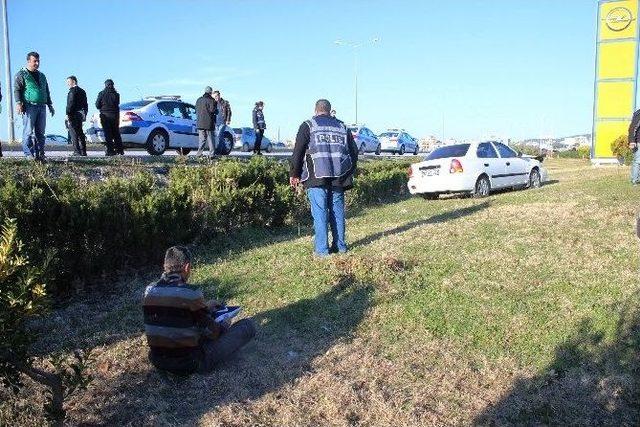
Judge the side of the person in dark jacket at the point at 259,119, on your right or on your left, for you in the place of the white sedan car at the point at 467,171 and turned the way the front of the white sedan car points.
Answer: on your left

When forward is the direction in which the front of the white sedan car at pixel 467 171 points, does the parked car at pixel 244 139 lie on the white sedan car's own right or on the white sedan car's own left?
on the white sedan car's own left

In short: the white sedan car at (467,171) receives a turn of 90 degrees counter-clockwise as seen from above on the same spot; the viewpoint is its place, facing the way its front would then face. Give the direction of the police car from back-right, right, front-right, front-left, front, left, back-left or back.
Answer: front-left

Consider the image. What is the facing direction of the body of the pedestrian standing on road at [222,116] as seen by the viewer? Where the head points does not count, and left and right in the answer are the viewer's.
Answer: facing the viewer and to the left of the viewer

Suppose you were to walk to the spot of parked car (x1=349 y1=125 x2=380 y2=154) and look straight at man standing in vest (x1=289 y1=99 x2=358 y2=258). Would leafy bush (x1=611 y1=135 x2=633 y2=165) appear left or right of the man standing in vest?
left

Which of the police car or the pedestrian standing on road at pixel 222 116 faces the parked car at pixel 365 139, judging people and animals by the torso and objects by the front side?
the police car

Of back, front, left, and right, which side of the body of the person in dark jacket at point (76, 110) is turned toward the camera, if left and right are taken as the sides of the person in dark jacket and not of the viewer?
left

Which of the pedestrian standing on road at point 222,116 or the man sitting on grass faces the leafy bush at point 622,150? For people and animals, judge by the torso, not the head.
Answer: the man sitting on grass

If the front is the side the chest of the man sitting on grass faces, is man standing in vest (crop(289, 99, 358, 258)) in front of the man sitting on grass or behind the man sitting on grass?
in front

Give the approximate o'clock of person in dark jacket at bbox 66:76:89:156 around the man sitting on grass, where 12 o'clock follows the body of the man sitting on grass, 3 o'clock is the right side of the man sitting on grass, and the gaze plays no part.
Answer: The person in dark jacket is roughly at 10 o'clock from the man sitting on grass.

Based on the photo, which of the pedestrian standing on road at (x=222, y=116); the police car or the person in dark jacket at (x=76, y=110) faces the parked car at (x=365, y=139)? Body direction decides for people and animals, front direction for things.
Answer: the police car

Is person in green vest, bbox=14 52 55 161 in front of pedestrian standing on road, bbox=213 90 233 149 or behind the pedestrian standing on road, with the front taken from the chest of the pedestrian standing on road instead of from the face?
in front
